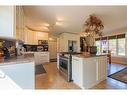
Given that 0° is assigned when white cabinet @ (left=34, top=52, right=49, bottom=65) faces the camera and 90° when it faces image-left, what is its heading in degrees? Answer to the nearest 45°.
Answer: approximately 315°

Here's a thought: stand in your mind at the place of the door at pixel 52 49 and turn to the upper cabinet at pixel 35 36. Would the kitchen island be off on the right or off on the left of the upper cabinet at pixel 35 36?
left

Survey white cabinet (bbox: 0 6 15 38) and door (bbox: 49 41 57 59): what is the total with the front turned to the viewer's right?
1

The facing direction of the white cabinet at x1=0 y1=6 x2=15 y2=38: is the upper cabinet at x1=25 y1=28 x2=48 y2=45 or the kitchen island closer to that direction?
the kitchen island

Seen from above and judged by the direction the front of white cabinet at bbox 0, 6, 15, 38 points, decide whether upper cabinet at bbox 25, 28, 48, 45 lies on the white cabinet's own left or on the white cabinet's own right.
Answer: on the white cabinet's own left

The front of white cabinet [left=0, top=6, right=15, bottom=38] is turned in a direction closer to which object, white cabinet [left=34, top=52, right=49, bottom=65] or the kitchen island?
the kitchen island

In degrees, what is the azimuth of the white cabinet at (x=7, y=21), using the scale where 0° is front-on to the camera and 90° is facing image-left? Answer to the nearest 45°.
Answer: approximately 270°

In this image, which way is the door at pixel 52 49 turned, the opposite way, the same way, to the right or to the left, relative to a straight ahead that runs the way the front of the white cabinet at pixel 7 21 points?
to the right

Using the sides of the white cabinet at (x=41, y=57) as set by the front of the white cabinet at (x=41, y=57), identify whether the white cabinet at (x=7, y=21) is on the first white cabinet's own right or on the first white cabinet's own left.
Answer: on the first white cabinet's own right
